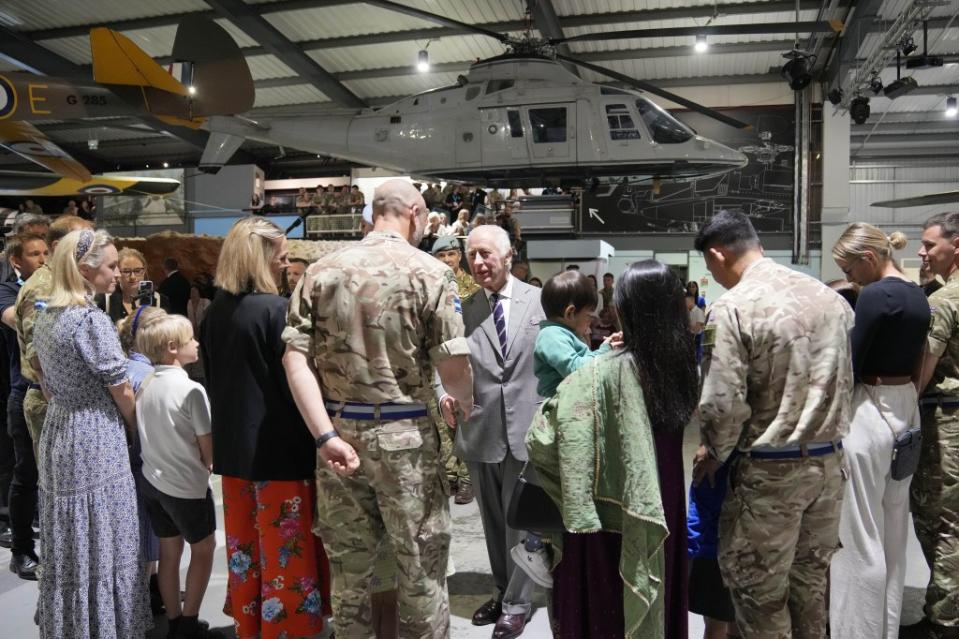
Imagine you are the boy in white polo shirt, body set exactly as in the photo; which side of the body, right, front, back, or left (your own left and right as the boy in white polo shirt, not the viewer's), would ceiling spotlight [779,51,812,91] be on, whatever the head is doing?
front

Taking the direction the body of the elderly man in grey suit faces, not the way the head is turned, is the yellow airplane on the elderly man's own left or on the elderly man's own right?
on the elderly man's own right

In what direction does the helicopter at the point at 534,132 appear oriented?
to the viewer's right

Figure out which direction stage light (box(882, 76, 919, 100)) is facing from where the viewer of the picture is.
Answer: facing to the left of the viewer

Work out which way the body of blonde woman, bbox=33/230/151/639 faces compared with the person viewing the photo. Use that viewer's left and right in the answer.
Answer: facing away from the viewer and to the right of the viewer

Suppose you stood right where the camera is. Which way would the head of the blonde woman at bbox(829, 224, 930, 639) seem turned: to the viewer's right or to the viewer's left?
to the viewer's left

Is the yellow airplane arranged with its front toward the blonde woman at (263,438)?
no

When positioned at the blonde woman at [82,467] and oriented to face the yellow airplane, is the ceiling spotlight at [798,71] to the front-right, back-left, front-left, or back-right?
front-right

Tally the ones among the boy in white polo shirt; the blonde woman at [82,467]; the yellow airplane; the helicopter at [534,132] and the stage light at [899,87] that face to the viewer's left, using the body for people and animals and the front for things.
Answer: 2

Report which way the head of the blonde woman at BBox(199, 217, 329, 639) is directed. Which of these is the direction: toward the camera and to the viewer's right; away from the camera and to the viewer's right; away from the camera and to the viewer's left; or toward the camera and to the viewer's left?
away from the camera and to the viewer's right

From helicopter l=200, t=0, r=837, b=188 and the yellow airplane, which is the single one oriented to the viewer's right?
the helicopter

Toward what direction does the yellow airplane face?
to the viewer's left

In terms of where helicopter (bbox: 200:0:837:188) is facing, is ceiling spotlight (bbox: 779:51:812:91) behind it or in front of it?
in front

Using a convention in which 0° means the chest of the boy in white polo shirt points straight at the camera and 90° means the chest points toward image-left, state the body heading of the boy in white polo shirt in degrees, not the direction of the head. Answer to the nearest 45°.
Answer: approximately 225°

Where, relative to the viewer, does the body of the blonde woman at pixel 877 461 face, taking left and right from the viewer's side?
facing away from the viewer and to the left of the viewer

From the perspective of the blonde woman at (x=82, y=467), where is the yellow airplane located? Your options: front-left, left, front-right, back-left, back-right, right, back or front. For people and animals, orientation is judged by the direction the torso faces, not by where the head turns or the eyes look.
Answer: front-left

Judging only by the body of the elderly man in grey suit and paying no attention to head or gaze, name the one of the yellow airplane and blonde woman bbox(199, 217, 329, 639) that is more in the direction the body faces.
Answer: the blonde woman

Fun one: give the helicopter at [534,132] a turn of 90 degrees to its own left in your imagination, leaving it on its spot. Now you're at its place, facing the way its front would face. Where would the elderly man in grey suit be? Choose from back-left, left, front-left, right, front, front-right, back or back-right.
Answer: back

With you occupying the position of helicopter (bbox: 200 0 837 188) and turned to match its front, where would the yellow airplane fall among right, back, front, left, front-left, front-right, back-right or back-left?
back
